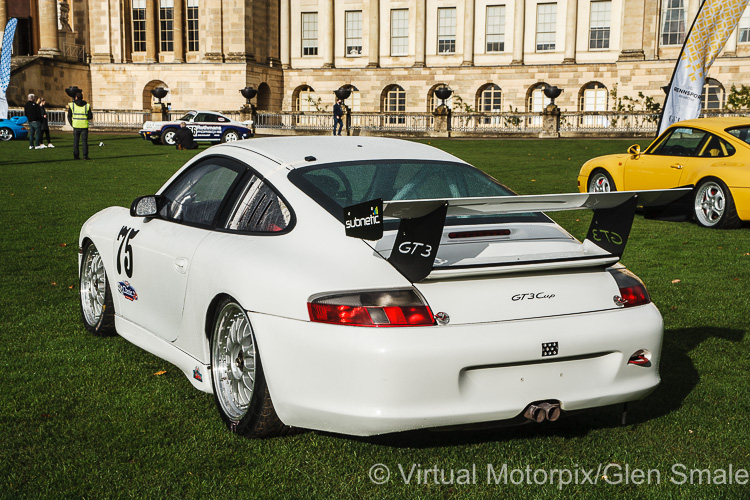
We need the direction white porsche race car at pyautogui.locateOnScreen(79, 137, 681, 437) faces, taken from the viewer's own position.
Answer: facing away from the viewer and to the left of the viewer

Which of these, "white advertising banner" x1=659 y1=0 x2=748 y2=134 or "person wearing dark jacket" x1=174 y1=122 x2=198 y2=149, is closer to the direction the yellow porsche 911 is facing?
the person wearing dark jacket

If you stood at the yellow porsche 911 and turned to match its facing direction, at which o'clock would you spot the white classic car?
The white classic car is roughly at 12 o'clock from the yellow porsche 911.

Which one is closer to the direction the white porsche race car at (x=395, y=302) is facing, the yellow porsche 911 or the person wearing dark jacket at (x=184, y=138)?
the person wearing dark jacket

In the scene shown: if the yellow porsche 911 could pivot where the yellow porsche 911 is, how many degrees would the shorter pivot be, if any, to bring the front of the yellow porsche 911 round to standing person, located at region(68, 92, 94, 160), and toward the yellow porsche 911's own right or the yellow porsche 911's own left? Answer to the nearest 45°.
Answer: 0° — it already faces them

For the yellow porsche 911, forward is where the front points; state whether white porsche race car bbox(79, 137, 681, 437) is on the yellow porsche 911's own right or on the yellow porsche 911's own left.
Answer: on the yellow porsche 911's own left

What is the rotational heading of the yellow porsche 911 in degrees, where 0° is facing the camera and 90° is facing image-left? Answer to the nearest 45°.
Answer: approximately 135°

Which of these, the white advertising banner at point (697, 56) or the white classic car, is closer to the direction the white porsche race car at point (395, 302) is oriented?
the white classic car
